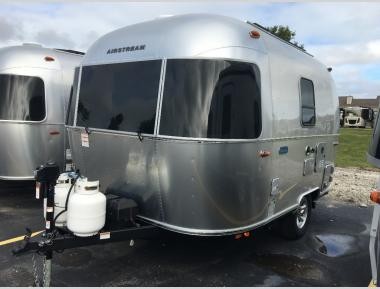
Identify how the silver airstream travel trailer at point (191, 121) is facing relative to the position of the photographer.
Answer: facing the viewer and to the left of the viewer

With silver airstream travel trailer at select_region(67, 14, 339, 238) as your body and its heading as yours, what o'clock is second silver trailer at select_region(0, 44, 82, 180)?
The second silver trailer is roughly at 3 o'clock from the silver airstream travel trailer.
